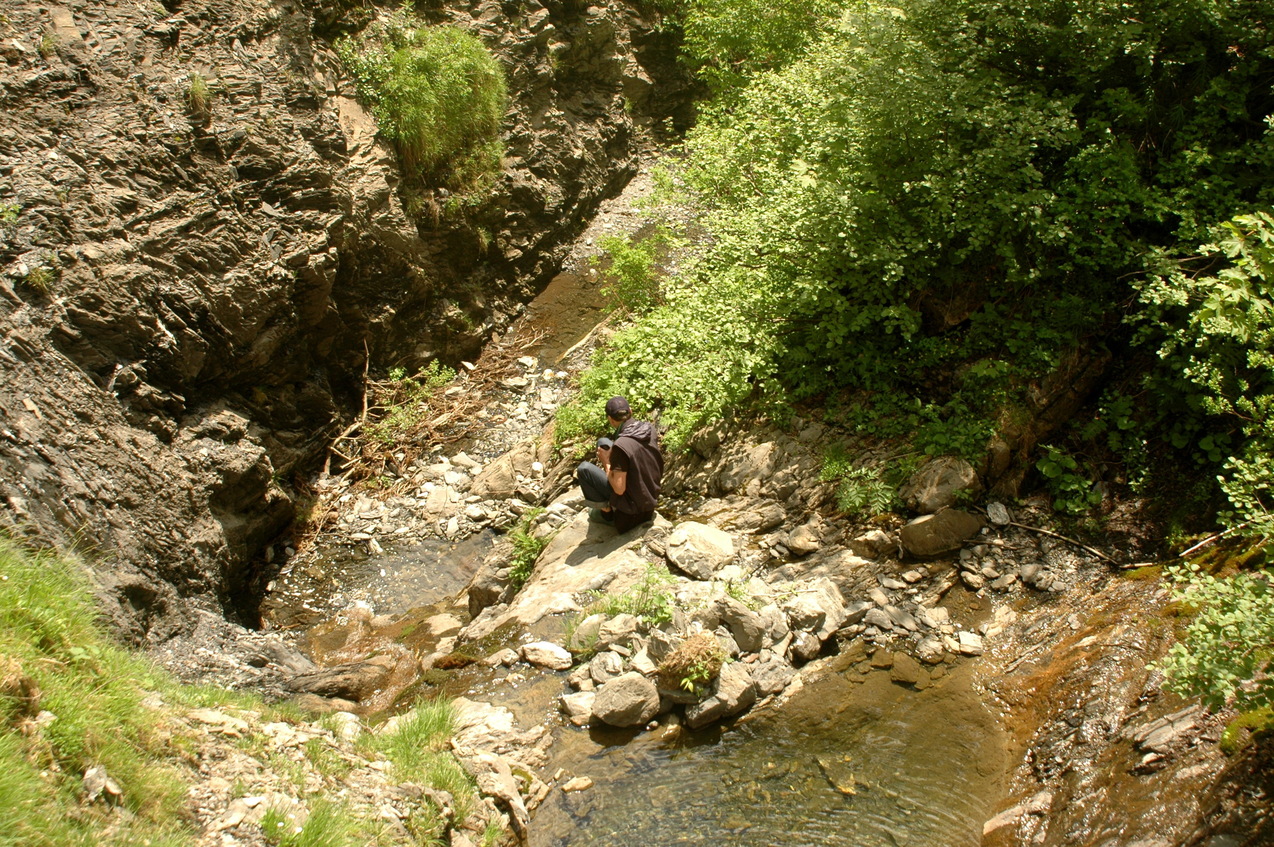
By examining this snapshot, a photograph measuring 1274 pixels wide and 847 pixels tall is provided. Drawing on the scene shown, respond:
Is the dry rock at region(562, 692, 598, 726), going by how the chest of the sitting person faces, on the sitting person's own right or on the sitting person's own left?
on the sitting person's own left

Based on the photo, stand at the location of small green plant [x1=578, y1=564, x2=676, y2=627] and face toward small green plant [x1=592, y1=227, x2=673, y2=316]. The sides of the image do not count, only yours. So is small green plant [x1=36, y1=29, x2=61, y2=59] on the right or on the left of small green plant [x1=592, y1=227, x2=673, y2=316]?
left

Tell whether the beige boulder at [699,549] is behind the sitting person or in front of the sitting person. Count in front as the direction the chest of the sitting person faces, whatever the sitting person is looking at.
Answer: behind

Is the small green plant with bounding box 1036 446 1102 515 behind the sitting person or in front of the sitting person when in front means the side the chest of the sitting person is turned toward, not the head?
behind

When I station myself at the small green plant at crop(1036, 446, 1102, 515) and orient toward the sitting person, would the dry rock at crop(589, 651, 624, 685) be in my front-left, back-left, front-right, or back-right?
front-left

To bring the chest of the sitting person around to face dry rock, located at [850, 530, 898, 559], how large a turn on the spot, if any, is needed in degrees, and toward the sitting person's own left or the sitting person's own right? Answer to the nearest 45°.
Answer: approximately 180°

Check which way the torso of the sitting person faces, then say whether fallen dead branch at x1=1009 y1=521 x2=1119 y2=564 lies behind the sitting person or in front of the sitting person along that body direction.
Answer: behind

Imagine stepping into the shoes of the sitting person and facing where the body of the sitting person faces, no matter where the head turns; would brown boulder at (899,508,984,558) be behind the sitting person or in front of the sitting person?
behind

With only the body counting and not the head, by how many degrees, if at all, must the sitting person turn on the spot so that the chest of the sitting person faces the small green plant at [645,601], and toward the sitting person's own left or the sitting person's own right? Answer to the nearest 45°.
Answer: approximately 135° to the sitting person's own left

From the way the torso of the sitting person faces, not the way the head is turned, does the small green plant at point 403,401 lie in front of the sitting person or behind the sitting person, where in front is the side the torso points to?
in front

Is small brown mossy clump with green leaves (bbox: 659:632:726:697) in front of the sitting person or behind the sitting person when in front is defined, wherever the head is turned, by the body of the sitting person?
behind

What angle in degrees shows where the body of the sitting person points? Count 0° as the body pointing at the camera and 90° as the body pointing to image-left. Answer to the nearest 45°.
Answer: approximately 135°

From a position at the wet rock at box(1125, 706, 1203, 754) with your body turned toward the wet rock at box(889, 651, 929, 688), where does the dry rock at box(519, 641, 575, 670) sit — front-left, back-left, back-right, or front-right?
front-left

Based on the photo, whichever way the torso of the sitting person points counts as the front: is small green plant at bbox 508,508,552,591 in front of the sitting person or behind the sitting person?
in front
